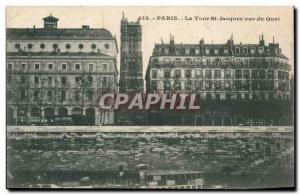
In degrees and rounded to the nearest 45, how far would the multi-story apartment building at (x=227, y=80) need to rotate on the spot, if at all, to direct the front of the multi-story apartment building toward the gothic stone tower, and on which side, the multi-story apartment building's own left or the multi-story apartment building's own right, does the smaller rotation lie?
approximately 90° to the multi-story apartment building's own right

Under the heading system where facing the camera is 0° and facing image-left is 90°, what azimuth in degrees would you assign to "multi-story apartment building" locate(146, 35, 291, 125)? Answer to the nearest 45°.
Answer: approximately 0°
